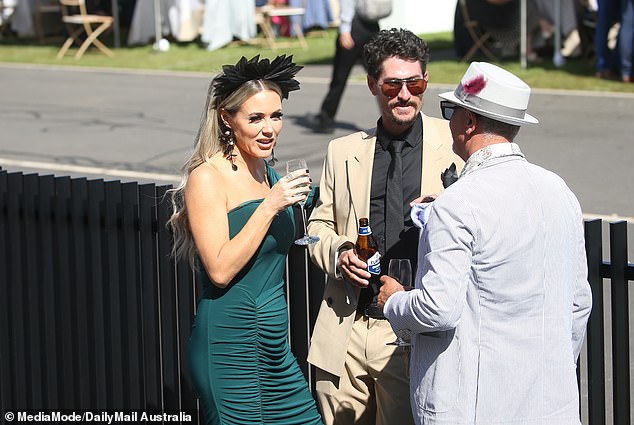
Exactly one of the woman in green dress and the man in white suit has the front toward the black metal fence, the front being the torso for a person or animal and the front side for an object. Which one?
the man in white suit

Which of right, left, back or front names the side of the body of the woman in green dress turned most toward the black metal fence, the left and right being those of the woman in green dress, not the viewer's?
back

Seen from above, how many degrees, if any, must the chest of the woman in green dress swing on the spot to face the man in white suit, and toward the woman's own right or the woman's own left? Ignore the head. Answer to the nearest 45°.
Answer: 0° — they already face them

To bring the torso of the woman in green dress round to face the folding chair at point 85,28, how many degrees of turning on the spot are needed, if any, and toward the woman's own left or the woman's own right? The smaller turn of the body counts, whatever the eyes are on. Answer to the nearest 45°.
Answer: approximately 135° to the woman's own left

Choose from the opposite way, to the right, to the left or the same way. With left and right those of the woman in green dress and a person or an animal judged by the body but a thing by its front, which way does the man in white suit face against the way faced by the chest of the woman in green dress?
the opposite way

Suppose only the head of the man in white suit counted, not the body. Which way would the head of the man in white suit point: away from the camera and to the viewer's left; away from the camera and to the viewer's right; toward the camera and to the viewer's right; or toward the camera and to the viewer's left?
away from the camera and to the viewer's left

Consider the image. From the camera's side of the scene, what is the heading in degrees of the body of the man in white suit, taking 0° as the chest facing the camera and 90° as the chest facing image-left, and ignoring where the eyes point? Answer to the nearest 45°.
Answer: approximately 135°

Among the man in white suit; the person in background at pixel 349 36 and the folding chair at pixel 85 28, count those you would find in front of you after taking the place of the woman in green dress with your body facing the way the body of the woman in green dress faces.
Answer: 1

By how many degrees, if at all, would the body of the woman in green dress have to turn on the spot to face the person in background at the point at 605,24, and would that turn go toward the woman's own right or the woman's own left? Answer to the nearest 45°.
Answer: approximately 90° to the woman's own left

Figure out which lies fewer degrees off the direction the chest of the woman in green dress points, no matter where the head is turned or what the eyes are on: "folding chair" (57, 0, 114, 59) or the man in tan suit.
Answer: the man in tan suit

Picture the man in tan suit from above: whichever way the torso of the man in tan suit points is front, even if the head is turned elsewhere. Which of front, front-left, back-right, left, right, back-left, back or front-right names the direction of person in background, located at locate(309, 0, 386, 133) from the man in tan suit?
back

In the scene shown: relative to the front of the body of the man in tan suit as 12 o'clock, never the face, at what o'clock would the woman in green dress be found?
The woman in green dress is roughly at 2 o'clock from the man in tan suit.

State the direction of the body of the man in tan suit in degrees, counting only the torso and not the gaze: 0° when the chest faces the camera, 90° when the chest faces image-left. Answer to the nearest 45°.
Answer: approximately 0°

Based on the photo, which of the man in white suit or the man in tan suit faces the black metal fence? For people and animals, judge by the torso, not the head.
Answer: the man in white suit

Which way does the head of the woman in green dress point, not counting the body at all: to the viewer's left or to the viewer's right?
to the viewer's right

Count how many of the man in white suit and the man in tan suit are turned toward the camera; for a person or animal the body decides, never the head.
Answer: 1
